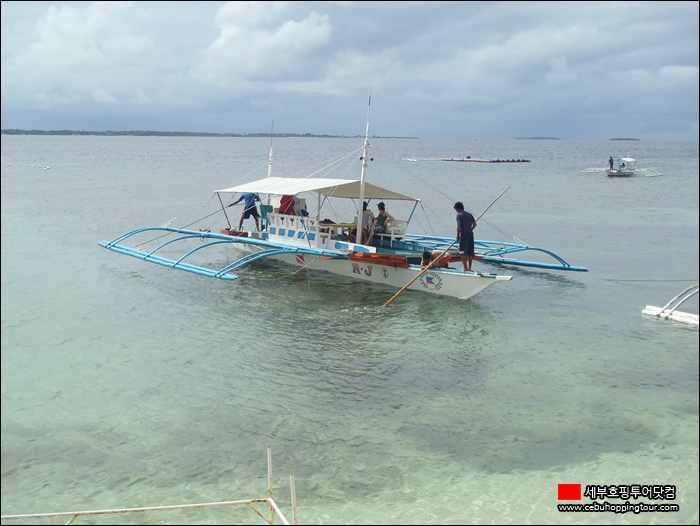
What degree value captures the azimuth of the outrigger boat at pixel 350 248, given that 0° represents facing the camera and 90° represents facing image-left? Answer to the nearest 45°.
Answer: approximately 315°

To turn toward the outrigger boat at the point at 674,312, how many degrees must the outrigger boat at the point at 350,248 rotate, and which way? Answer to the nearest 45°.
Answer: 0° — it already faces it
